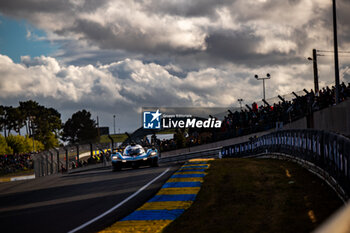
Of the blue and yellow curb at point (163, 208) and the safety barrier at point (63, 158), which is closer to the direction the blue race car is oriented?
the blue and yellow curb

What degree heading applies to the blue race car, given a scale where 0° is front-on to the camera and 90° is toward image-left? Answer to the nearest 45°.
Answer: approximately 0°

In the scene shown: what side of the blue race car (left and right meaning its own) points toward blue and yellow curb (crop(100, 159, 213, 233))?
front
